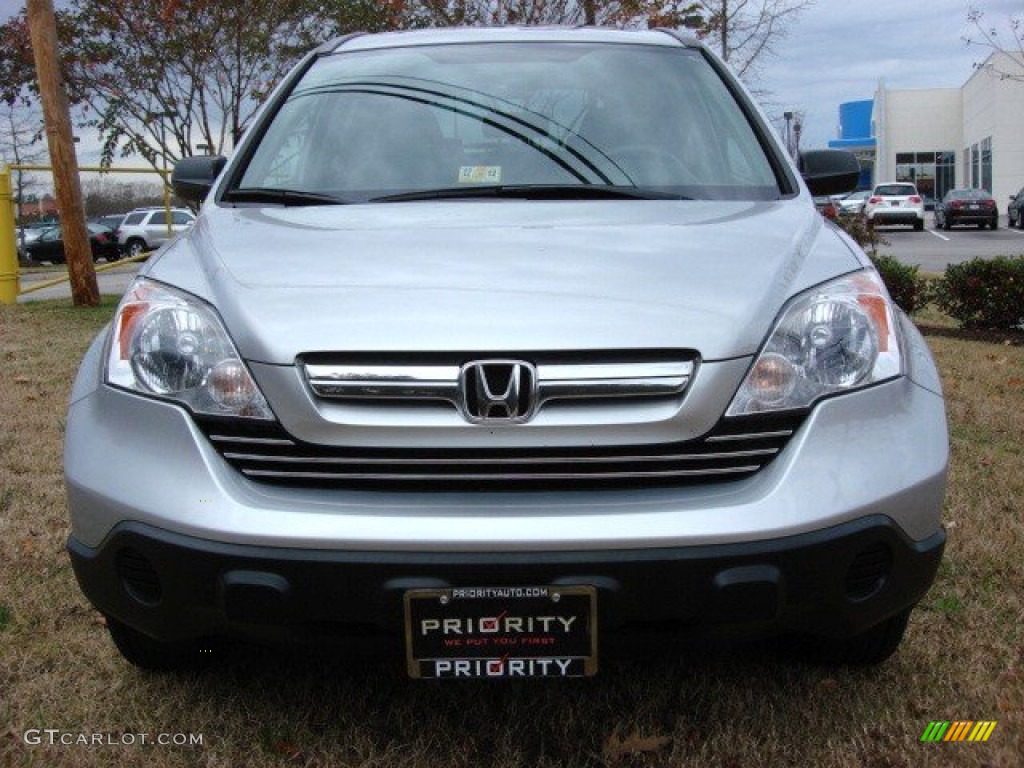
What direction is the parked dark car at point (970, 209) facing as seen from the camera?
away from the camera

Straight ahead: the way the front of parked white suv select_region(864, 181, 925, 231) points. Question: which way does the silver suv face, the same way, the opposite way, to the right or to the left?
the opposite way

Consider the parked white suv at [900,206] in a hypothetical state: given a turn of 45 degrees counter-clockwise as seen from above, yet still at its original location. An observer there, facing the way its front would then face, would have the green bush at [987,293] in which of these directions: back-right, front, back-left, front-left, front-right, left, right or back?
back-left

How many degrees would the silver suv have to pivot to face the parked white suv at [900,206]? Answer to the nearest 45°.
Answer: approximately 180°

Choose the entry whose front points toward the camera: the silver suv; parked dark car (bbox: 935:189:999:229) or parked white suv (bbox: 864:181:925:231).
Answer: the silver suv

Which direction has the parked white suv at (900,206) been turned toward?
away from the camera

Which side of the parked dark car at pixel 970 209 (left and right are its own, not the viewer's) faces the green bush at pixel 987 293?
back

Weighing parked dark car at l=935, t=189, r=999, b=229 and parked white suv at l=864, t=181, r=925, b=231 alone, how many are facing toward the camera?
0

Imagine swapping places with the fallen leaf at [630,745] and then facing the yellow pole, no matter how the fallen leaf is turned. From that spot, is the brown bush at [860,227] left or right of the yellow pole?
right

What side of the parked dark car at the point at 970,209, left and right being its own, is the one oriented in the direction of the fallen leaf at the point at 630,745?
back

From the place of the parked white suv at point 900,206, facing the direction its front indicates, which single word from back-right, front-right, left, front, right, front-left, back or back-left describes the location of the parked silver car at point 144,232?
back-left

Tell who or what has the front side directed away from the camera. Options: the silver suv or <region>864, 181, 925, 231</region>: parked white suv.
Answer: the parked white suv
